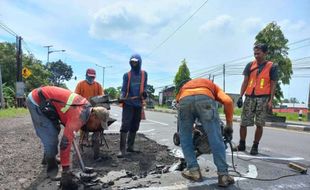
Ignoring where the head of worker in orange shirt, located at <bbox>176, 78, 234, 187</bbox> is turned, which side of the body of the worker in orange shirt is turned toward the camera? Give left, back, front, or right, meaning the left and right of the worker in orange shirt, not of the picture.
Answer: back

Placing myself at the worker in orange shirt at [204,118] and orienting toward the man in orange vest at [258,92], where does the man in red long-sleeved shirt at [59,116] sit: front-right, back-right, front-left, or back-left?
back-left

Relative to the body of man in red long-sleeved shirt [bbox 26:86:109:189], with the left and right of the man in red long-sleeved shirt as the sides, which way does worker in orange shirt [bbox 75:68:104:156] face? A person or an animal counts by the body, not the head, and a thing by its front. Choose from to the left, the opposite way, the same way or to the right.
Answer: to the right

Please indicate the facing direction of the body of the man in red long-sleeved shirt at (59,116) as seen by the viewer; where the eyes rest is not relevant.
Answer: to the viewer's right

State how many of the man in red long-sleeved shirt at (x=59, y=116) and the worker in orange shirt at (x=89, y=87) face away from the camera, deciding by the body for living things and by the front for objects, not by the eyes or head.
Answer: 0

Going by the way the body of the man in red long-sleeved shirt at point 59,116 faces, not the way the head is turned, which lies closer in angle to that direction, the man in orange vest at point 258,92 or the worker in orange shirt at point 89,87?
the man in orange vest

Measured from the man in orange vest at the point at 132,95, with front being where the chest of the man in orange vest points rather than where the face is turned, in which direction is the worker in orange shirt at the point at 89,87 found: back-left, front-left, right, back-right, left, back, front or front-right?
back-right

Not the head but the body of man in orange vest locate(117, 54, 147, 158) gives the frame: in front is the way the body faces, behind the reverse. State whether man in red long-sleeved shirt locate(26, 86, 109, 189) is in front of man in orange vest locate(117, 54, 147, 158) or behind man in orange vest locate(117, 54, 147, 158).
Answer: in front

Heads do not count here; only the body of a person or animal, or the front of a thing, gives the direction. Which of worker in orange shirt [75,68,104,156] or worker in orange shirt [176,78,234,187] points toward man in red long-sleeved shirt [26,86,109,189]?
worker in orange shirt [75,68,104,156]

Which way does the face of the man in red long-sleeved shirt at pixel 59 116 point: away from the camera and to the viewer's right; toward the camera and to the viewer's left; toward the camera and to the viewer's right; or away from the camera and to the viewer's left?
toward the camera and to the viewer's right

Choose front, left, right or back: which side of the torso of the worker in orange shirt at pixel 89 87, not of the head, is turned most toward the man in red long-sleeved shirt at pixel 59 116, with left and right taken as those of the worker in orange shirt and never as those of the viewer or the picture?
front

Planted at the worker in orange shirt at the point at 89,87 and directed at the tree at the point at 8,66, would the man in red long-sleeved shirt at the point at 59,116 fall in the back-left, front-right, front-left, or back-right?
back-left

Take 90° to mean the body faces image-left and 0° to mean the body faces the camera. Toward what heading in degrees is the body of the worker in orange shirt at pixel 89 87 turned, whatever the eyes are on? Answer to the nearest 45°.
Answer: approximately 0°

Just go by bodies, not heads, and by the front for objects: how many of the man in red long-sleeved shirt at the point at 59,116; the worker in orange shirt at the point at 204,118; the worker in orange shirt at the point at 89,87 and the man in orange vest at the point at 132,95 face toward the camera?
2
